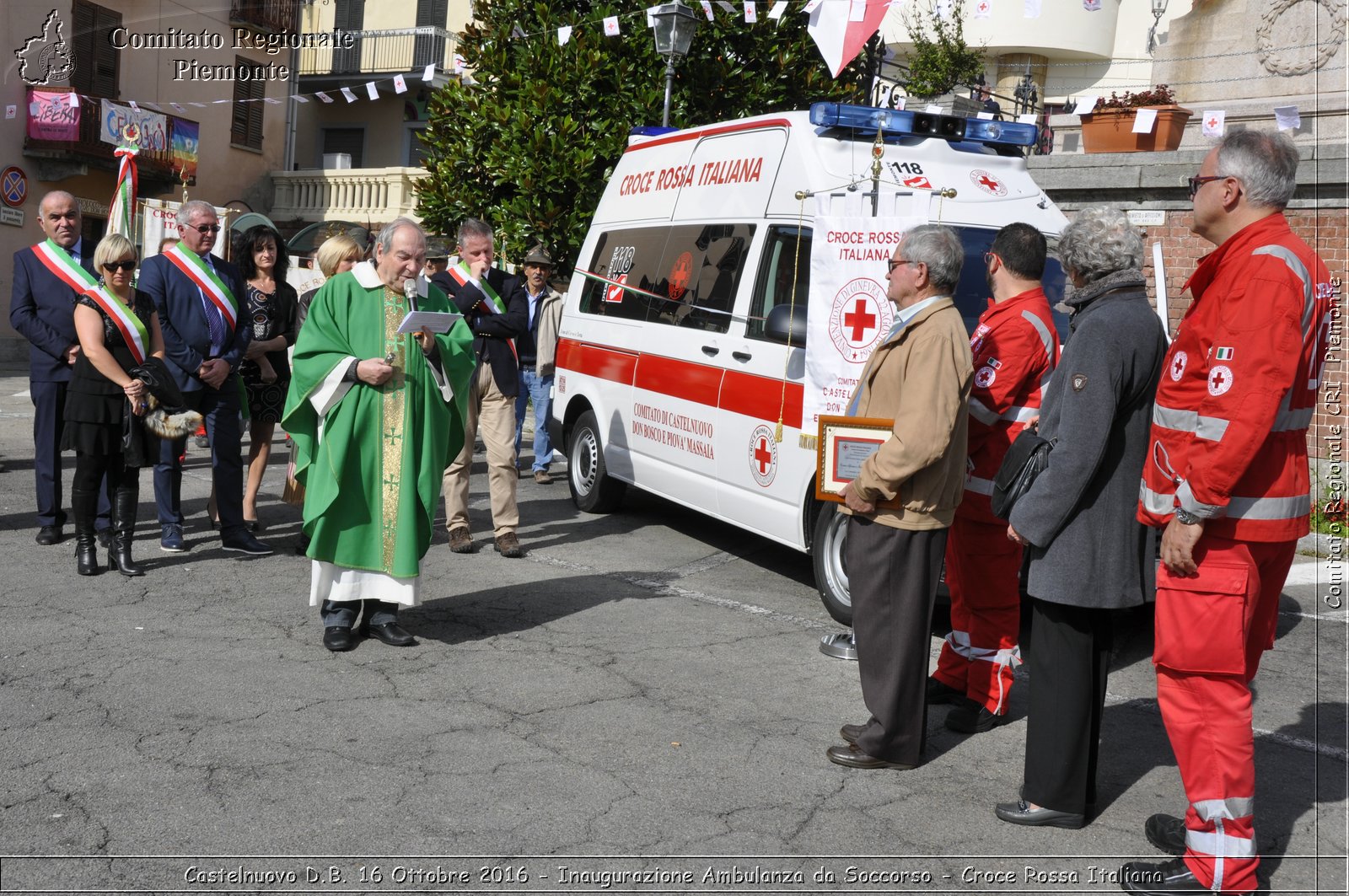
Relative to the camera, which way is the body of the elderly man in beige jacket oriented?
to the viewer's left

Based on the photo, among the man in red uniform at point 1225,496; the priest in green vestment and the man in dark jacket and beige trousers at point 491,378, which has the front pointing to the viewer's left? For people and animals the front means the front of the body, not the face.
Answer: the man in red uniform

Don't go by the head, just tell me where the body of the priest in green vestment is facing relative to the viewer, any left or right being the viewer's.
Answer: facing the viewer and to the right of the viewer

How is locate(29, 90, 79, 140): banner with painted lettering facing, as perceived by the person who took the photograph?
facing the viewer

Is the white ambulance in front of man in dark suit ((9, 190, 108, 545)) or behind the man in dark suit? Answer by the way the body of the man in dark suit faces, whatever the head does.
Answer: in front

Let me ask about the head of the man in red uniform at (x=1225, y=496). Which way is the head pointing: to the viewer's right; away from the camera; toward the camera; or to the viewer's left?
to the viewer's left

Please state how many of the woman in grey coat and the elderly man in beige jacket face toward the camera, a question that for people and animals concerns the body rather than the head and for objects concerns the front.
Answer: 0

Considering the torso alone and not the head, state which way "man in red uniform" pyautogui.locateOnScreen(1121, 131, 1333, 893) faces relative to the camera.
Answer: to the viewer's left

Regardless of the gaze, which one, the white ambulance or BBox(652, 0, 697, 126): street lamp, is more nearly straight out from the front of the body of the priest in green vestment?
the white ambulance

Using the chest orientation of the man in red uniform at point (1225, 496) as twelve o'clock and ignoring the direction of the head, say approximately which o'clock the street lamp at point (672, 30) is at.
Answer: The street lamp is roughly at 2 o'clock from the man in red uniform.

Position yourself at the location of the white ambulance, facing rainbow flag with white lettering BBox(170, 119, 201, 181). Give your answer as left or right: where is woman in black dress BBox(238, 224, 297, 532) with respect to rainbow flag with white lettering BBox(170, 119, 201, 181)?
left

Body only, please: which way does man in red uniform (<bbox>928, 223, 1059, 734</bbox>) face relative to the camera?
to the viewer's left
